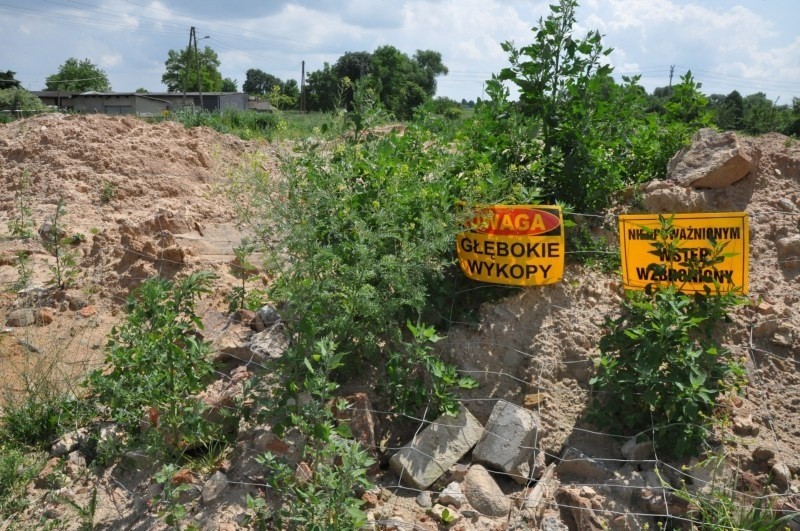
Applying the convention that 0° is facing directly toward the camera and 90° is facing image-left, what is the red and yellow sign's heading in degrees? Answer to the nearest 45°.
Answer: approximately 0°

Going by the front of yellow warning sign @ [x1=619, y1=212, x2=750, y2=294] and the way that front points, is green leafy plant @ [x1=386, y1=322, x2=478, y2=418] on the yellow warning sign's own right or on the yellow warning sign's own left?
on the yellow warning sign's own right

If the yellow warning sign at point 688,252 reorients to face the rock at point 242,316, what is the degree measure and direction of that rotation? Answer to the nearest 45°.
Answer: approximately 90° to its right

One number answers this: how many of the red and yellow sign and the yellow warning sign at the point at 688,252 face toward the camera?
2

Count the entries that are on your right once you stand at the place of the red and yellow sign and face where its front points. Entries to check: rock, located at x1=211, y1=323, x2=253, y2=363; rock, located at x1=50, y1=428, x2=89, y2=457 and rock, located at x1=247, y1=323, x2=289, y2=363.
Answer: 3

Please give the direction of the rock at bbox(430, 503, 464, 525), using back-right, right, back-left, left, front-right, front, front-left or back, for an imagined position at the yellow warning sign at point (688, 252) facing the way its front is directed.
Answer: front-right

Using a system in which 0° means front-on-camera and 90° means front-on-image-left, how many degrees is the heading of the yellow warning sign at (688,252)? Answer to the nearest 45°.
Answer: approximately 0°
